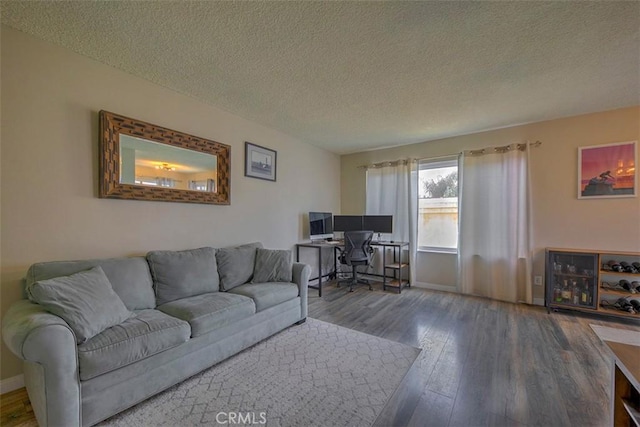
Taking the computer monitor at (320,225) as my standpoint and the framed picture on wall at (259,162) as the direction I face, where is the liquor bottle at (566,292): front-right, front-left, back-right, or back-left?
back-left

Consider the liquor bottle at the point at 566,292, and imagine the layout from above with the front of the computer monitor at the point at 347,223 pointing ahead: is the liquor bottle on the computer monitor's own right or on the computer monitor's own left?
on the computer monitor's own left

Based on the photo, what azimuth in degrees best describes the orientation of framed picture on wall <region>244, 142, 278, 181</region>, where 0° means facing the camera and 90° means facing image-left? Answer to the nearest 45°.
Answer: approximately 315°

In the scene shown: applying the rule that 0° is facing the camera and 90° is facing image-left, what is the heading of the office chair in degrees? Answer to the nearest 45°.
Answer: approximately 135°

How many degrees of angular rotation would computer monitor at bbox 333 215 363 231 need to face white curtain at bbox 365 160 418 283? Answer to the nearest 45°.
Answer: approximately 90° to its left

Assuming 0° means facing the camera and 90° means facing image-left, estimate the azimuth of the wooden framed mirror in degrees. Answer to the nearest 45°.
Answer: approximately 315°

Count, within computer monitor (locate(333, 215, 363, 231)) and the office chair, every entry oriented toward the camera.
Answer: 1

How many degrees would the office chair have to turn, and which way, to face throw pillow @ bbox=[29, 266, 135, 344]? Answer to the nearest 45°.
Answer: approximately 90° to its left

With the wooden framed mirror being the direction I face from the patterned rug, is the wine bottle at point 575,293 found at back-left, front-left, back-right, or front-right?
back-right

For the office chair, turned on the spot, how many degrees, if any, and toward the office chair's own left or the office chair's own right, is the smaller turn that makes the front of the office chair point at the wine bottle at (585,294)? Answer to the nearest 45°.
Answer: approximately 135° to the office chair's own right

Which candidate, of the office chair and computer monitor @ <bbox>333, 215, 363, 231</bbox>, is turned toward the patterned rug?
the computer monitor
